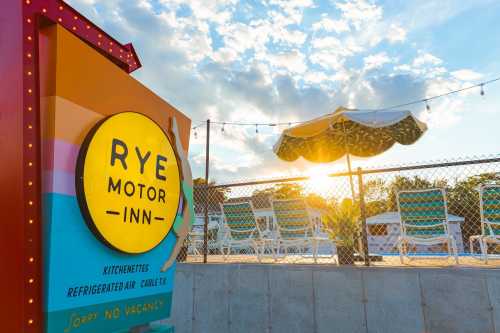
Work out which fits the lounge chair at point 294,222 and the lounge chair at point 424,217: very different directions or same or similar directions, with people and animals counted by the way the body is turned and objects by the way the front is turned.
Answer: same or similar directions

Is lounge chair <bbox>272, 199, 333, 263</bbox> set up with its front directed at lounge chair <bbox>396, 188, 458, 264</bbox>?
no

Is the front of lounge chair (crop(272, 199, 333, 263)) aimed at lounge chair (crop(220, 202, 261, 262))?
no
